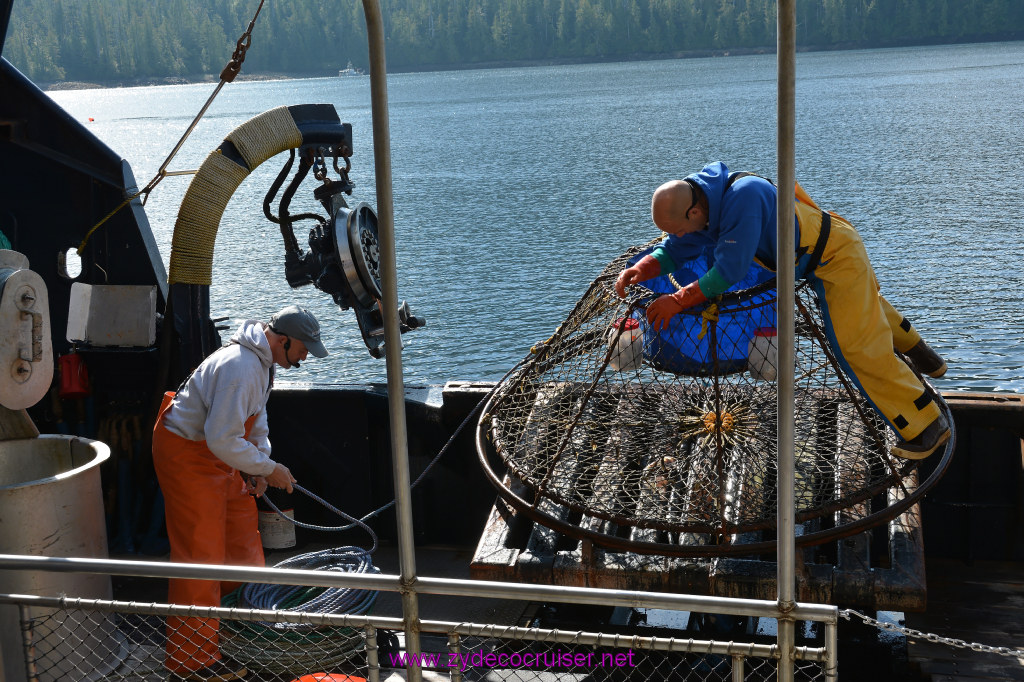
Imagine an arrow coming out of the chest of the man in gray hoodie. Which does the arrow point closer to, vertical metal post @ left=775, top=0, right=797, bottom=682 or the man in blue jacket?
the man in blue jacket

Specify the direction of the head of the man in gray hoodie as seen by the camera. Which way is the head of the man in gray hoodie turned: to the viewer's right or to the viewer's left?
to the viewer's right

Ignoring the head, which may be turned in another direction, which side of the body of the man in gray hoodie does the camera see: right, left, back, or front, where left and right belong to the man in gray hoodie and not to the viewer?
right

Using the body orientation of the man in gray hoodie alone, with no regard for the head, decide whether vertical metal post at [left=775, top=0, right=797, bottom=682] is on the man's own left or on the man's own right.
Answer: on the man's own right

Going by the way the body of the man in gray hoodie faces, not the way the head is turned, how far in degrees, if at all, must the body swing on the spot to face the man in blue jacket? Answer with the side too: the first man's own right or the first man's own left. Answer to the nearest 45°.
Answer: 0° — they already face them
